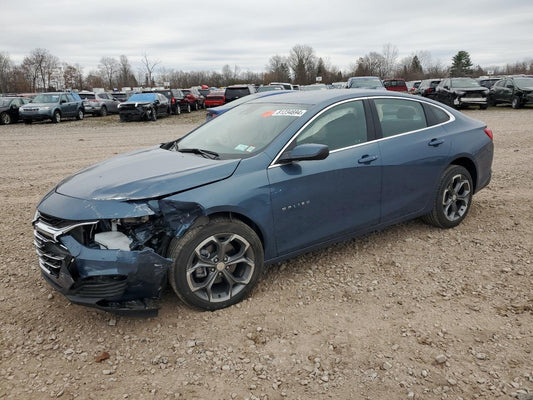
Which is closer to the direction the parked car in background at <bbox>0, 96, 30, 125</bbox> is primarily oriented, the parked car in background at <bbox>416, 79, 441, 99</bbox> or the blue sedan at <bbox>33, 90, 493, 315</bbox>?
the blue sedan

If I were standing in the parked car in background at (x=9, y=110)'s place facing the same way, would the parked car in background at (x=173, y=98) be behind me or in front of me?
behind

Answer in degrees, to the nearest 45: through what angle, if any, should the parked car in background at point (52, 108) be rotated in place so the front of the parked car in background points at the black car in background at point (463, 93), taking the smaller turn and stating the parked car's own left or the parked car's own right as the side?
approximately 90° to the parked car's own left

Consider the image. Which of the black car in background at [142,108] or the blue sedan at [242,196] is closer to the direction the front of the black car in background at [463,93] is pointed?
the blue sedan

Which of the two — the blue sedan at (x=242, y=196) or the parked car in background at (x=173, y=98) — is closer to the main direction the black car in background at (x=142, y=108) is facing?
the blue sedan

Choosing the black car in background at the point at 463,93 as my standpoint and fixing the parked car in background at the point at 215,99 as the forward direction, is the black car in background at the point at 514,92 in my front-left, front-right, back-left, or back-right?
back-right

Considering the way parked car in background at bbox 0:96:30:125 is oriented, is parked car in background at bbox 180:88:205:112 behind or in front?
behind

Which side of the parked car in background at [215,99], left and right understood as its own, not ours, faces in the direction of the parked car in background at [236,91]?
right
